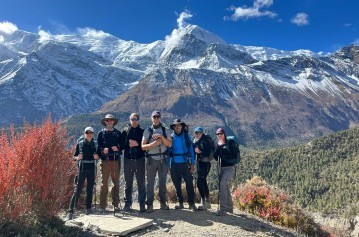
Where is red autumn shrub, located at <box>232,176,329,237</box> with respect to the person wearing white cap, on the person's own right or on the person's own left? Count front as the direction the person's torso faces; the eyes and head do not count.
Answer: on the person's own left

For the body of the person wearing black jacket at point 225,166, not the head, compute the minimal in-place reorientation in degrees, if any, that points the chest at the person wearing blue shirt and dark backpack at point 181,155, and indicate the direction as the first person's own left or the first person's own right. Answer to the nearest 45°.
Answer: approximately 45° to the first person's own right

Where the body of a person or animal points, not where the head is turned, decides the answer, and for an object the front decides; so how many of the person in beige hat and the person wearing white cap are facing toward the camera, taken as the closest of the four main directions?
2

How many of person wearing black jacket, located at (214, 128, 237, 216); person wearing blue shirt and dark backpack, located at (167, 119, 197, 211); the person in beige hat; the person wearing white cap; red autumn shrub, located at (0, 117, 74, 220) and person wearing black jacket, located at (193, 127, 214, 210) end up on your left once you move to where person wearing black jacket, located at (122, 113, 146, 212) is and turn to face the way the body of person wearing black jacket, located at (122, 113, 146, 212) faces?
3

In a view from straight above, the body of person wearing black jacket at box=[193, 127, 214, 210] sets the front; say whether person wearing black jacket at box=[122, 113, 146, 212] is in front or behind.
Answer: in front

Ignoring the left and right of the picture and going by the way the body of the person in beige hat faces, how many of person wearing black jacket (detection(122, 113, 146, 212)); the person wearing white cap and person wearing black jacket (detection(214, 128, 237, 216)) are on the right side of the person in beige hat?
1

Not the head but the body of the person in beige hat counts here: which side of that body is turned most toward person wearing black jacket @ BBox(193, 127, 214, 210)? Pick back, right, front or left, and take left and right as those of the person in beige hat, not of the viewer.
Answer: left

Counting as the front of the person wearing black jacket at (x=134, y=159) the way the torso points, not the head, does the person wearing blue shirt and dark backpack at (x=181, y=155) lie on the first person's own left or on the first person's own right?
on the first person's own left

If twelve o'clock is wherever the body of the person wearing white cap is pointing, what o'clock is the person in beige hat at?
The person in beige hat is roughly at 9 o'clock from the person wearing white cap.
